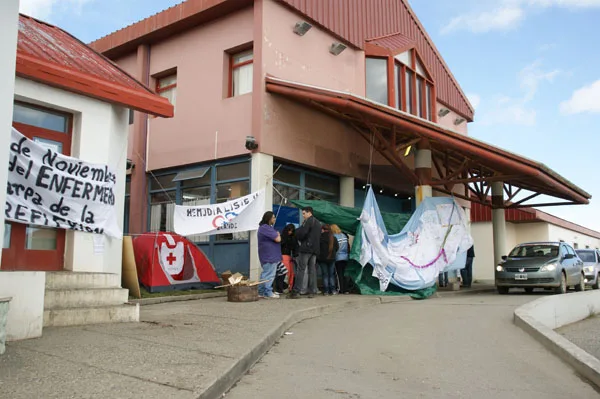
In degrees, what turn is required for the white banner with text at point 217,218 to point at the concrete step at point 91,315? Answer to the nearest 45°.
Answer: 0° — it already faces it

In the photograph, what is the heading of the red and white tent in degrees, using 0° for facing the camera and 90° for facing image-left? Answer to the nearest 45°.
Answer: approximately 0°
